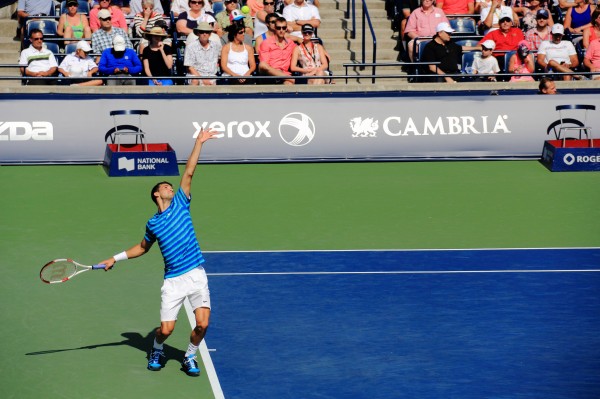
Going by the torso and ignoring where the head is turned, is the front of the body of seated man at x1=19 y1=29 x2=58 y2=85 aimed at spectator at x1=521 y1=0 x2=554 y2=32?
no

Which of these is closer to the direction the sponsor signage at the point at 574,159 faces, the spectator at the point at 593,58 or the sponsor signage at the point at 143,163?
the sponsor signage

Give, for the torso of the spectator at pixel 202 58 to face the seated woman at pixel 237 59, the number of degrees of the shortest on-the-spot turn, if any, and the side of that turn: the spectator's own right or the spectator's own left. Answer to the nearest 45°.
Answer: approximately 90° to the spectator's own left

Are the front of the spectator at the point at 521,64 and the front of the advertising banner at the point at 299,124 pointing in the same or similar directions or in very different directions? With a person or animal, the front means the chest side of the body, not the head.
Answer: same or similar directions

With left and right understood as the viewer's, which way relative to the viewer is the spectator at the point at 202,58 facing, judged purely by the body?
facing the viewer

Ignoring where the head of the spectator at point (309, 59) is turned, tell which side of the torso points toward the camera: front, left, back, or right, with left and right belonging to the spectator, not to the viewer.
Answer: front

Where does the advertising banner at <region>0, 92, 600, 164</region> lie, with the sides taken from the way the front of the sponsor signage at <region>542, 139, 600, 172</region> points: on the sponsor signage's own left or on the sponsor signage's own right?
on the sponsor signage's own right

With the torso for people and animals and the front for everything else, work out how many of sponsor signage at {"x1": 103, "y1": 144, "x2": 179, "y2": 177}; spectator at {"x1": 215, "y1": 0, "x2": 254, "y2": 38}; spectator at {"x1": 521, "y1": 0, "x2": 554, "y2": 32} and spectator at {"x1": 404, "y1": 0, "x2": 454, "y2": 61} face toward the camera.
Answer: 4

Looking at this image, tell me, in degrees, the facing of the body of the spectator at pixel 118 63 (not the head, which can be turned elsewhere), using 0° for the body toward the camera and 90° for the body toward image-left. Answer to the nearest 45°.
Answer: approximately 0°

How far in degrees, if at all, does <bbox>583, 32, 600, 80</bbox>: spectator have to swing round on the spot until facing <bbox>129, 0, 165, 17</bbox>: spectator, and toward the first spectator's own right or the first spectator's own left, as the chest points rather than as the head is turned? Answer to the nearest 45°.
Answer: approximately 90° to the first spectator's own right

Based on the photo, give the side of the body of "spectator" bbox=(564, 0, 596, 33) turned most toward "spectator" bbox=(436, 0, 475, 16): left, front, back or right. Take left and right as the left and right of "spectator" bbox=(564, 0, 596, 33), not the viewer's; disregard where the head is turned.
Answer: right

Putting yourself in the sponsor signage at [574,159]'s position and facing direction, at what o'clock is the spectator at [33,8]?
The spectator is roughly at 3 o'clock from the sponsor signage.

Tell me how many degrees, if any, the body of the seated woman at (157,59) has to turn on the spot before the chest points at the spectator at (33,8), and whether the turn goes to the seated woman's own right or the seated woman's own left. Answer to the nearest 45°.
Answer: approximately 135° to the seated woman's own right

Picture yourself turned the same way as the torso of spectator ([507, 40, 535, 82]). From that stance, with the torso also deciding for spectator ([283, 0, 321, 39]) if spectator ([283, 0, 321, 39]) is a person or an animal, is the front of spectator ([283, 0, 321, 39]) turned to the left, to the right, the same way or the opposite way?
the same way

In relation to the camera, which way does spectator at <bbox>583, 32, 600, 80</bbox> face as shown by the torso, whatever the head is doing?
toward the camera

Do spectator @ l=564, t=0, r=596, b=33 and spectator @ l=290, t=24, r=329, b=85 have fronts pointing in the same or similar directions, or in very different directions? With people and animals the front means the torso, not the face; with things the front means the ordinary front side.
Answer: same or similar directions

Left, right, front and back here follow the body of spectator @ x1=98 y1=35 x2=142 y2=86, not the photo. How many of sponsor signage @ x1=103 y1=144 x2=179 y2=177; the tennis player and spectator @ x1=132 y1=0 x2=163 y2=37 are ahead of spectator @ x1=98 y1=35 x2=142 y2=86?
2

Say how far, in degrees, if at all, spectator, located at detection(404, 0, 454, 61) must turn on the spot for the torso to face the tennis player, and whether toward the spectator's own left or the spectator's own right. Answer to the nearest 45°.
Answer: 0° — they already face them

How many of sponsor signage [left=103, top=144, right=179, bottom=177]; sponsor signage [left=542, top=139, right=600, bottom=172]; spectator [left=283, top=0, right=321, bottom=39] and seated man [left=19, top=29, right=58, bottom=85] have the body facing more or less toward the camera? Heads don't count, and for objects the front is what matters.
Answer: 4

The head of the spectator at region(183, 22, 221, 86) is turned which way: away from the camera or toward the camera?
toward the camera

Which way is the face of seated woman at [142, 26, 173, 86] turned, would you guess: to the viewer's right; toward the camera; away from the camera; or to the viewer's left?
toward the camera

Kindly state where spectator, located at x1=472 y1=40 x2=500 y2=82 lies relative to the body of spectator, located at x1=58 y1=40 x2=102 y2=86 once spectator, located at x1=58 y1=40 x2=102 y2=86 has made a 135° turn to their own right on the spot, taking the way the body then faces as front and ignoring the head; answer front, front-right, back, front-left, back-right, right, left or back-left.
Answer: back-right
